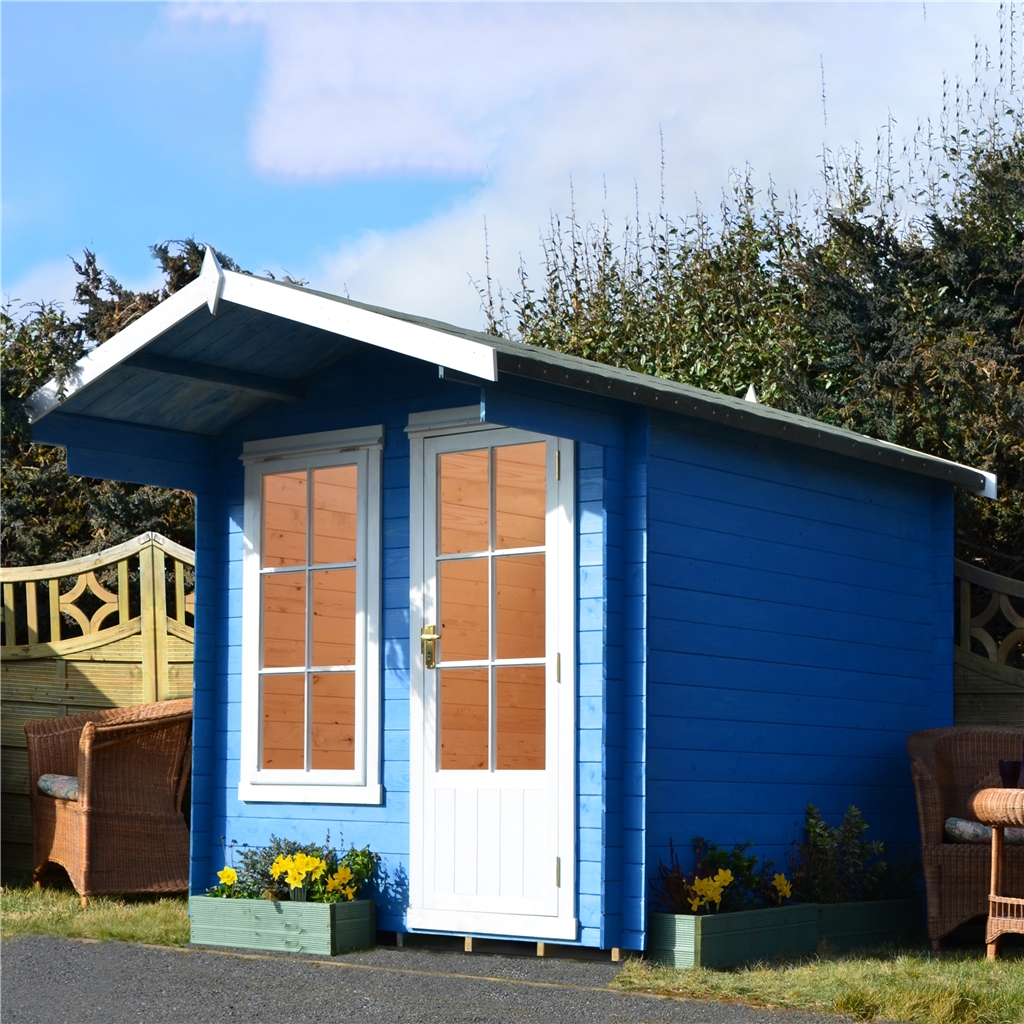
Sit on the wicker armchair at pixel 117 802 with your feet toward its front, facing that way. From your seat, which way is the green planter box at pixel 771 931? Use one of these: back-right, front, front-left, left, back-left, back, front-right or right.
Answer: left

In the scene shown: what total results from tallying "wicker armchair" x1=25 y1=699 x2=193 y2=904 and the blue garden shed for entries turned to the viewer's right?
0
